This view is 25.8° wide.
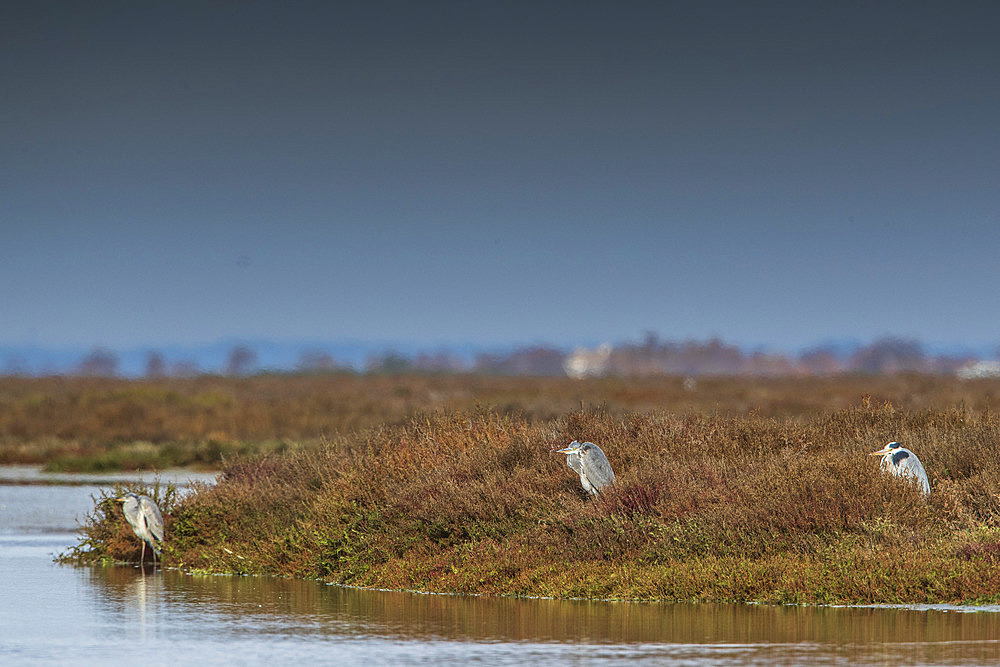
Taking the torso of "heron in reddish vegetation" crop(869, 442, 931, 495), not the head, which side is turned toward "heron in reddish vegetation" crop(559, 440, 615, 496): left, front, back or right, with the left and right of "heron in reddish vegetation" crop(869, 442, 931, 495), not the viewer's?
front

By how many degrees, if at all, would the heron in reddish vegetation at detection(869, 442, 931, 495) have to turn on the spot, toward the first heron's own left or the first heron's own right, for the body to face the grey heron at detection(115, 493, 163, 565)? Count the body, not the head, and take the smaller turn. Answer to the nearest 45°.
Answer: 0° — it already faces it

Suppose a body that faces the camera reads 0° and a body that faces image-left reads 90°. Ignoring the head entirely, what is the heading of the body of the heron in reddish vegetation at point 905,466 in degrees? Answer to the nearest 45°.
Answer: approximately 90°
